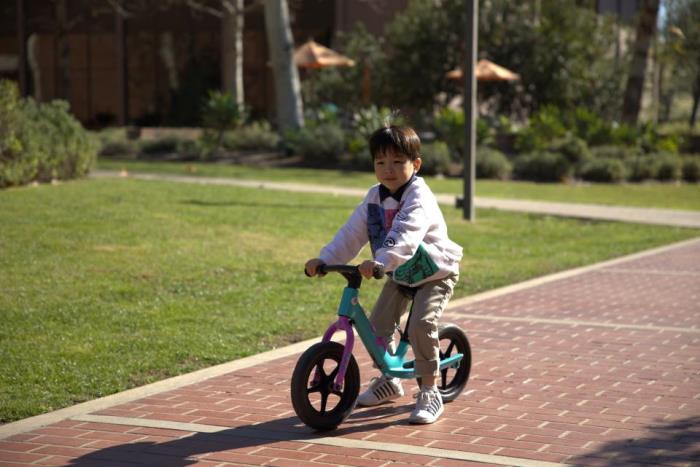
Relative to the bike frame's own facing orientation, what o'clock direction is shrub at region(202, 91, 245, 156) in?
The shrub is roughly at 4 o'clock from the bike frame.

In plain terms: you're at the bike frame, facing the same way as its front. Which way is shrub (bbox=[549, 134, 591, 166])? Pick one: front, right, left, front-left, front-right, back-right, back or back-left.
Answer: back-right

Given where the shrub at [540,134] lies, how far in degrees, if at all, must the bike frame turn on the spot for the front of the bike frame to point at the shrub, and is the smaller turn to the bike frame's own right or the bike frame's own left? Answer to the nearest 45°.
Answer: approximately 135° to the bike frame's own right

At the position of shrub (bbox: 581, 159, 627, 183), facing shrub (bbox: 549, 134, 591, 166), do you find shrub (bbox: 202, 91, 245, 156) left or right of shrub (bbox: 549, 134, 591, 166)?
left

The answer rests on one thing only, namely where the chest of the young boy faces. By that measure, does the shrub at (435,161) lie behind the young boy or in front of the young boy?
behind

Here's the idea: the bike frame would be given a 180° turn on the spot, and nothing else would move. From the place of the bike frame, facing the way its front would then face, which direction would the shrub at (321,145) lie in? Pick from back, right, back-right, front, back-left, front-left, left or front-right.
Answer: front-left

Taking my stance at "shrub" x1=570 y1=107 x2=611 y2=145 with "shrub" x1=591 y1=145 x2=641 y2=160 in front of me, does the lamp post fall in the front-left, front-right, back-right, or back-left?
front-right

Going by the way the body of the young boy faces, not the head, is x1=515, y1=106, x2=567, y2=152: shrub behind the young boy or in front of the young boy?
behind

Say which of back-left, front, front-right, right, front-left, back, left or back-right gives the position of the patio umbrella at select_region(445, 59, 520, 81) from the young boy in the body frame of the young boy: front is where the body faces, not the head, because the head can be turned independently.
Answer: back-right

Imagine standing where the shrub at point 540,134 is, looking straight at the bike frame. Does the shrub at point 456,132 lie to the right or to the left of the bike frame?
right

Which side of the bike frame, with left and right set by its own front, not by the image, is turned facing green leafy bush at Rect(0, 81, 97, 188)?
right

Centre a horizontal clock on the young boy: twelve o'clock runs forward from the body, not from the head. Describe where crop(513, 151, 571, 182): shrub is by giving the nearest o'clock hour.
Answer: The shrub is roughly at 5 o'clock from the young boy.

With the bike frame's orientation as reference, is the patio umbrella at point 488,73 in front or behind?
behind

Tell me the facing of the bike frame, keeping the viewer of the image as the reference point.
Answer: facing the viewer and to the left of the viewer
